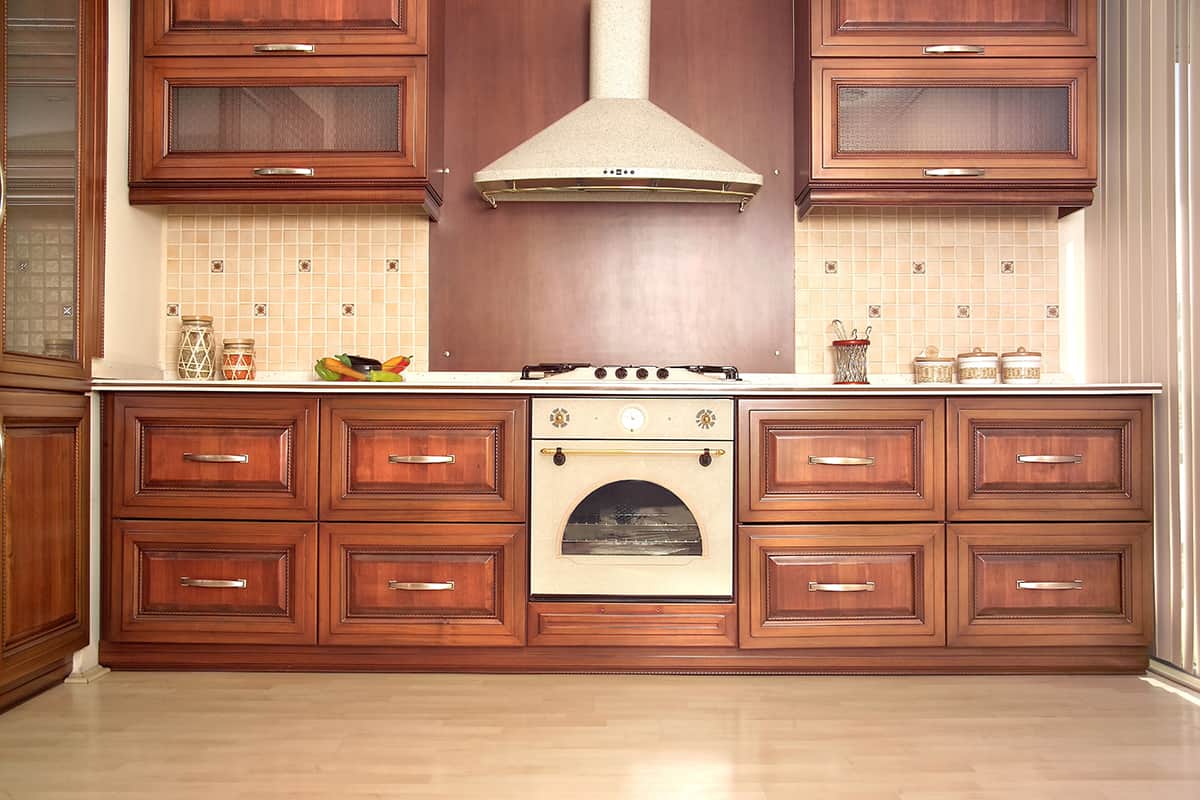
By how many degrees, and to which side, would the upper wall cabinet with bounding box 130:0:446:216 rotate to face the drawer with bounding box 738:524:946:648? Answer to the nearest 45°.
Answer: approximately 45° to its left

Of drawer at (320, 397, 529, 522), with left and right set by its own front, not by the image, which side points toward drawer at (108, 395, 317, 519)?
right

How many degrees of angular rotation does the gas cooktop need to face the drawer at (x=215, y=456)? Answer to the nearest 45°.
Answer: approximately 90° to its right

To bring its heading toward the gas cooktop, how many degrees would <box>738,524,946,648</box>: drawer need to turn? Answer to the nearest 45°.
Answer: approximately 90° to its right

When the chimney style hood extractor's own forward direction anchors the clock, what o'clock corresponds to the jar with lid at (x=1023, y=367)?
The jar with lid is roughly at 9 o'clock from the chimney style hood extractor.

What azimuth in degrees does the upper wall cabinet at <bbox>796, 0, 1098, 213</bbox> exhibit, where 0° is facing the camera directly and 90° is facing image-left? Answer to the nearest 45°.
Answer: approximately 0°

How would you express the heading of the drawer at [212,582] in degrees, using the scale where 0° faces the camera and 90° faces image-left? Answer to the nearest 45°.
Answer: approximately 0°

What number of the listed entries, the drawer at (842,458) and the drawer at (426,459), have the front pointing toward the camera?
2
